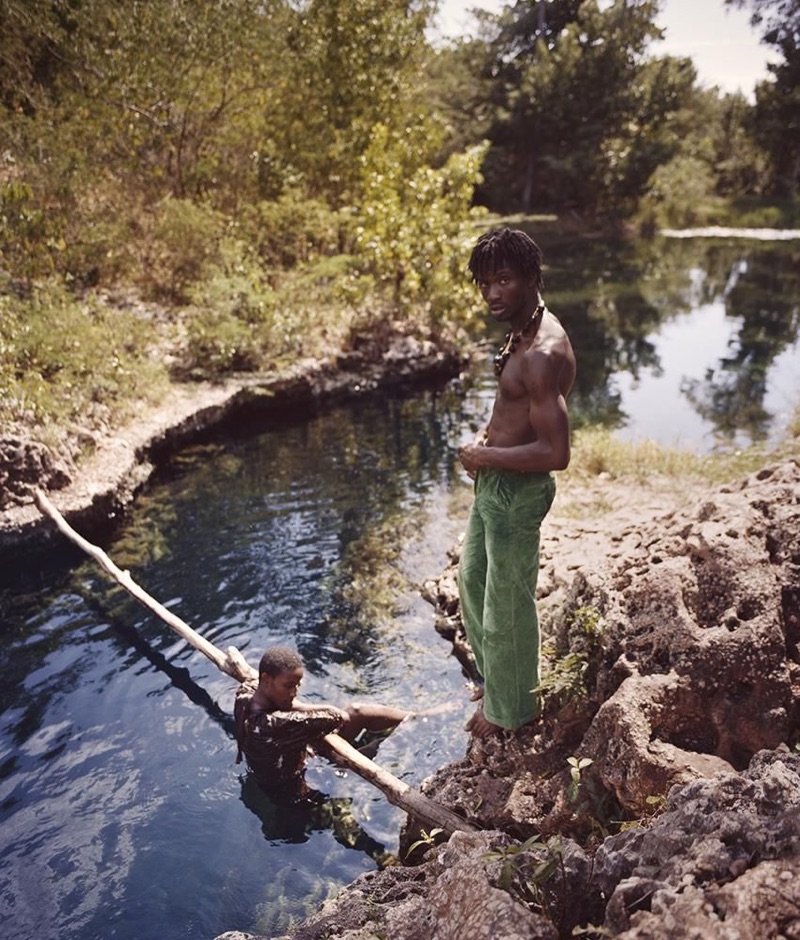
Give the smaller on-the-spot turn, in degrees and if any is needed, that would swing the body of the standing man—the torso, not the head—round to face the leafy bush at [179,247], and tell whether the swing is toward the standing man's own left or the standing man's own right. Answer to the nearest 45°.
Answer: approximately 90° to the standing man's own right

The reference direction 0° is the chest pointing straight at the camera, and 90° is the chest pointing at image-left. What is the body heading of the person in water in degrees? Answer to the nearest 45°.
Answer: approximately 270°

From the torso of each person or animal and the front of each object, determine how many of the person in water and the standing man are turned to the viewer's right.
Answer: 1

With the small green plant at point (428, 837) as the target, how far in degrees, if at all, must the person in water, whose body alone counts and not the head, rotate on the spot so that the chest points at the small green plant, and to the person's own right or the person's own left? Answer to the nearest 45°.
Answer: approximately 45° to the person's own right

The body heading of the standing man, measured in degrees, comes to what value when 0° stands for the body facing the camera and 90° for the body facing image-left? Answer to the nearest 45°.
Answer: approximately 45°

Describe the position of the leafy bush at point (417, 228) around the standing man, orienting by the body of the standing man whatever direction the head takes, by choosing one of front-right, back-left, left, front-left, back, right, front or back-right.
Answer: back-right

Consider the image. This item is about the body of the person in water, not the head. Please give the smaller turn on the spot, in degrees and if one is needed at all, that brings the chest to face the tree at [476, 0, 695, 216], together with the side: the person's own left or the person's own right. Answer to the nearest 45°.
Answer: approximately 90° to the person's own left
